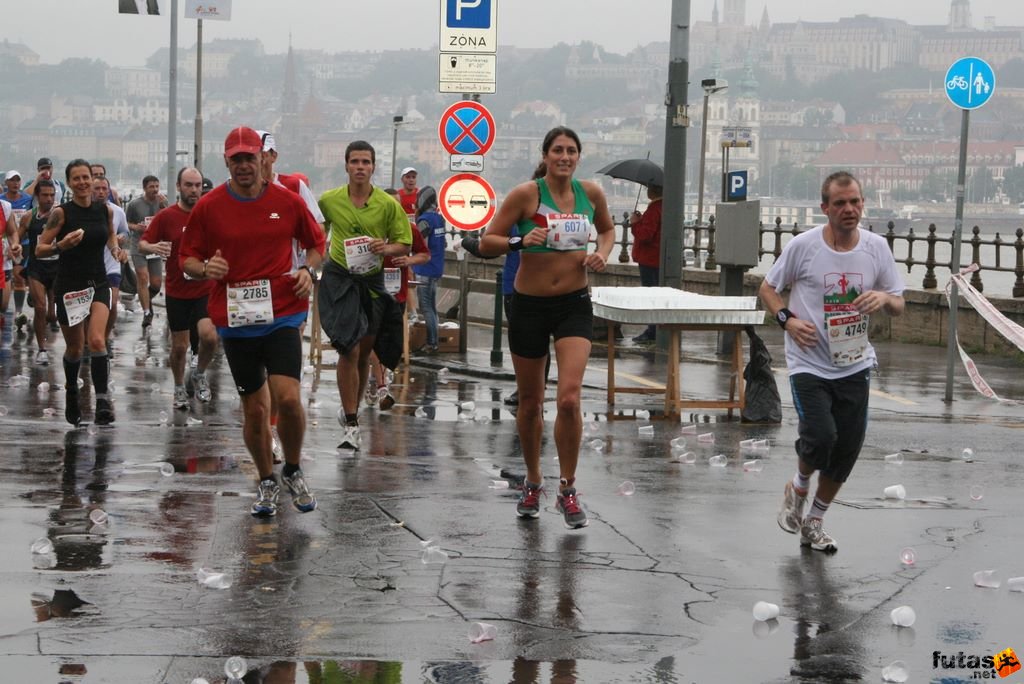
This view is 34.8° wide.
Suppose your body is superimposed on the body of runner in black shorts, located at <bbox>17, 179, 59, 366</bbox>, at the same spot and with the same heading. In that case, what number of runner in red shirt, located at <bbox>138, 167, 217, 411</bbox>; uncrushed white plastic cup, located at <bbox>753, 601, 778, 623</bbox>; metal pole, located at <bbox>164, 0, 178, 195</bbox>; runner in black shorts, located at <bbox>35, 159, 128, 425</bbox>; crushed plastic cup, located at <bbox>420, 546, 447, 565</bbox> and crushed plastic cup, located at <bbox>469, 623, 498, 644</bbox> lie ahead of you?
5

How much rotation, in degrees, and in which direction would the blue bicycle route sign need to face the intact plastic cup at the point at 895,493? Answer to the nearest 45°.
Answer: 0° — it already faces it

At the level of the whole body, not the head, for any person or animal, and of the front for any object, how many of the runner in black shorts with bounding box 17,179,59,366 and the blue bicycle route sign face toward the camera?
2

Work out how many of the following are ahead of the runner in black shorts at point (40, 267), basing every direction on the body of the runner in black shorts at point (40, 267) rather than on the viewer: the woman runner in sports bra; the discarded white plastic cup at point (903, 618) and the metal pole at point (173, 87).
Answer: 2

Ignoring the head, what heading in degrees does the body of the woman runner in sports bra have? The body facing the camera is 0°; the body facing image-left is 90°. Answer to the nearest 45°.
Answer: approximately 0°

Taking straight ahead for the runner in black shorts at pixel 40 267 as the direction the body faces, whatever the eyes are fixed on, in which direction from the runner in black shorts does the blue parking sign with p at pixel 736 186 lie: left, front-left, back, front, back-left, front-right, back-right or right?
left

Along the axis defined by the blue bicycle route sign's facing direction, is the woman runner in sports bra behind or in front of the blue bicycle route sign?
in front

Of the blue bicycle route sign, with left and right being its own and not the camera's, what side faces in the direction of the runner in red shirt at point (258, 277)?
front

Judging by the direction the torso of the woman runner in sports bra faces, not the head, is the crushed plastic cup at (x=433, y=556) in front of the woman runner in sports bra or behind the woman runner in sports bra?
in front

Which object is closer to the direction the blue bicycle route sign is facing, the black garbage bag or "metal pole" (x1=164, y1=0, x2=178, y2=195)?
the black garbage bag

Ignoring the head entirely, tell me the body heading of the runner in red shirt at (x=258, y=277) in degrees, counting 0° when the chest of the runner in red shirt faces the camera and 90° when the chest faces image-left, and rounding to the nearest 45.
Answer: approximately 0°

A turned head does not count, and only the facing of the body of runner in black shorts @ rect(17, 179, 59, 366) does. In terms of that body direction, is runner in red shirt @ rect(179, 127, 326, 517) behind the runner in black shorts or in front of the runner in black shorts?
in front
